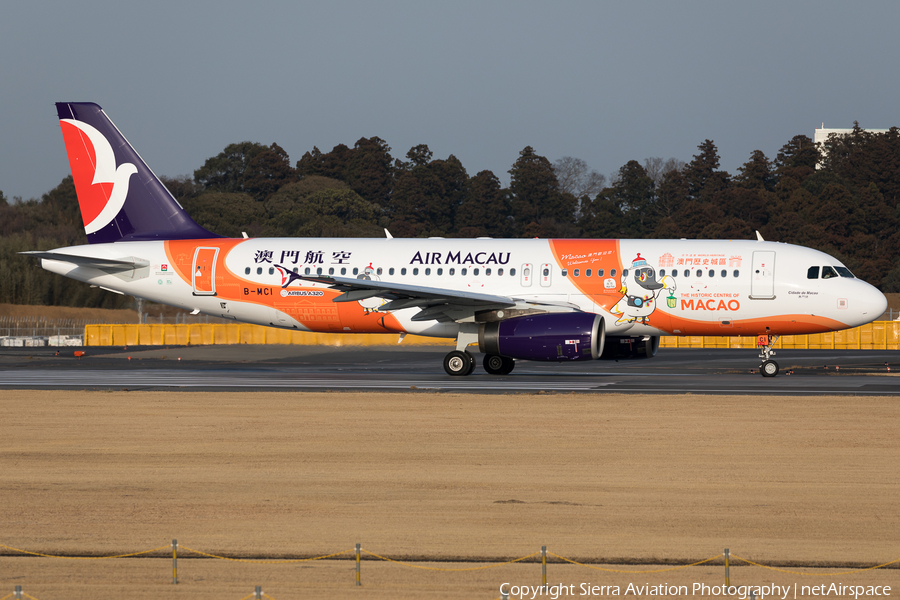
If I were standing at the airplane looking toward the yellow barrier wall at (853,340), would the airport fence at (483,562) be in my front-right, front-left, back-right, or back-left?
back-right

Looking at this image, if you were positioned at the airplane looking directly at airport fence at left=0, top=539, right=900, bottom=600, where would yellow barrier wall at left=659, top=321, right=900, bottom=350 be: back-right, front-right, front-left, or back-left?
back-left

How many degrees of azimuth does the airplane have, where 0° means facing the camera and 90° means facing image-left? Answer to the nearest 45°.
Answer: approximately 270°

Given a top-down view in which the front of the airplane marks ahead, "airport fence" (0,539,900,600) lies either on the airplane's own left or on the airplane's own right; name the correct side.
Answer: on the airplane's own right

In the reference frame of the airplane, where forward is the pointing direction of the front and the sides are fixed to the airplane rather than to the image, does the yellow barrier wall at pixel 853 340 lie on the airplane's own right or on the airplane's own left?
on the airplane's own left

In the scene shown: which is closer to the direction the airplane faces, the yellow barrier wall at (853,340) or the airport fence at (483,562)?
the yellow barrier wall
